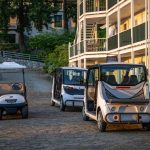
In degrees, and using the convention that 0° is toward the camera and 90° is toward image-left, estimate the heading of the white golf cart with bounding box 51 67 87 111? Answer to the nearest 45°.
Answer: approximately 315°

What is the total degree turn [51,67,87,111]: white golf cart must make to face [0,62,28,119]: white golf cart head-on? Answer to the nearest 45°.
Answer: approximately 90° to its right

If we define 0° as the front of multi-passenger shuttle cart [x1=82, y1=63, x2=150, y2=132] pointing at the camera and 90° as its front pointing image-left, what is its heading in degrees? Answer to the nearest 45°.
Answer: approximately 315°

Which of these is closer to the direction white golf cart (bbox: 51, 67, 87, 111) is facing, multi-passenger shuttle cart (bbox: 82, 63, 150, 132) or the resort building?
the multi-passenger shuttle cart

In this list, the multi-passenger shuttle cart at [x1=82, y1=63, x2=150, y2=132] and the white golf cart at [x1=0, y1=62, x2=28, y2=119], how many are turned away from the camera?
0

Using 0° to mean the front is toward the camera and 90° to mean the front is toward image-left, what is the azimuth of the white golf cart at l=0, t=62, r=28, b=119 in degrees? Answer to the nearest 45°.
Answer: approximately 0°

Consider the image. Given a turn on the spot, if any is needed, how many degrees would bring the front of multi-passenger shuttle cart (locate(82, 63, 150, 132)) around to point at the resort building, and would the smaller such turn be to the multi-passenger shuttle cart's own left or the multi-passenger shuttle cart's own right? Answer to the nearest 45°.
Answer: approximately 135° to the multi-passenger shuttle cart's own left
